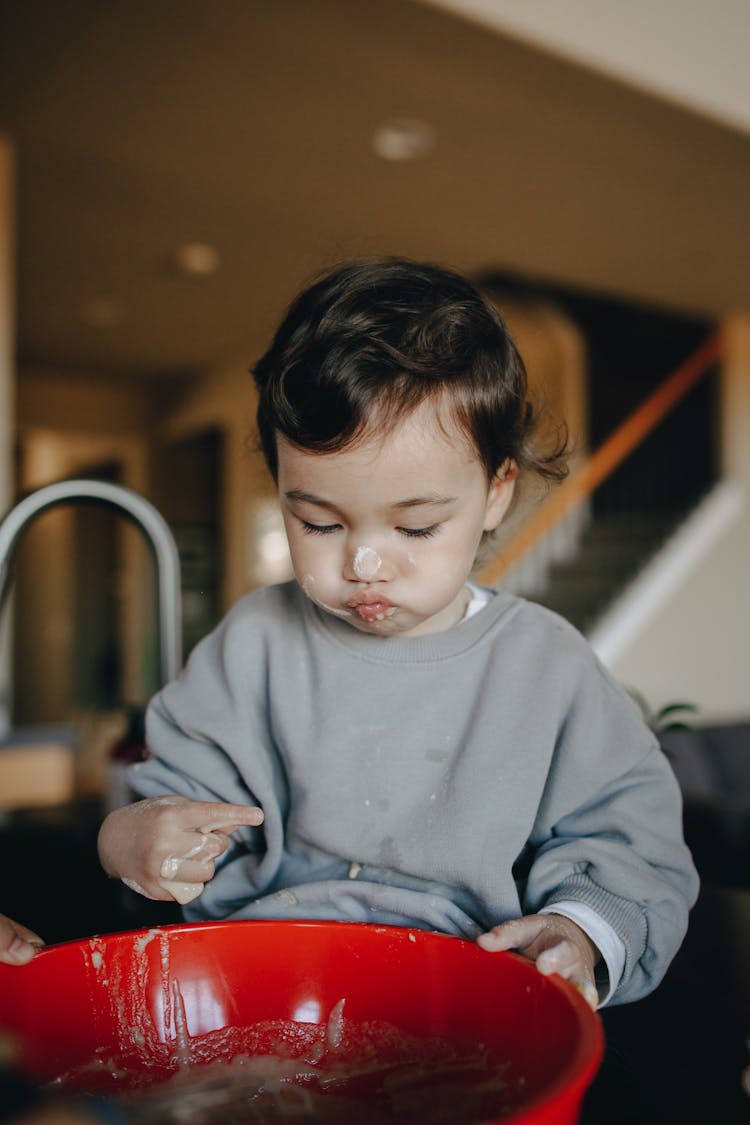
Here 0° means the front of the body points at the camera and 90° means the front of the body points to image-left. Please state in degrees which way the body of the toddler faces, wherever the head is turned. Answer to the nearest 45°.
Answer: approximately 0°

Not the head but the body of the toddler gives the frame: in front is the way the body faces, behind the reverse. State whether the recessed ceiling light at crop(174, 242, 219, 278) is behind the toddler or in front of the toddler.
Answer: behind

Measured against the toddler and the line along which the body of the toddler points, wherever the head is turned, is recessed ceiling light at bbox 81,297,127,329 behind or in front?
behind

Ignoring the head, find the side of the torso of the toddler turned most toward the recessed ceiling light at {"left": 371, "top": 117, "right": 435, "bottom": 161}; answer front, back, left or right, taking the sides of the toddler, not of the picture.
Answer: back
